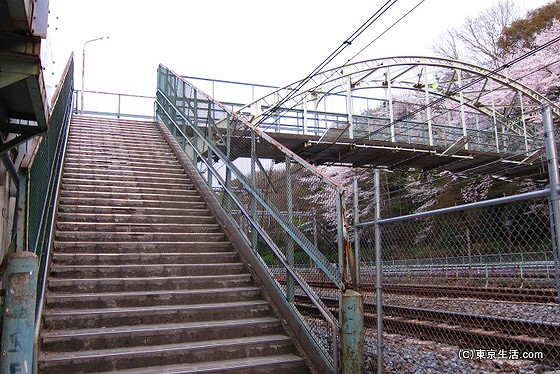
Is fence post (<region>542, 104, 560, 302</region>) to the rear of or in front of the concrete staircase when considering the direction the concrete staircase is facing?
in front

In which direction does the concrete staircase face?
toward the camera

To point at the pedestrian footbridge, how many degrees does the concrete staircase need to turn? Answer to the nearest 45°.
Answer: approximately 135° to its left

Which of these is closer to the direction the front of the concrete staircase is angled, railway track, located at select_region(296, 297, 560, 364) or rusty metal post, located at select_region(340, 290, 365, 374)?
the rusty metal post

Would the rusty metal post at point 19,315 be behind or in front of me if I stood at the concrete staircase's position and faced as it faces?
in front

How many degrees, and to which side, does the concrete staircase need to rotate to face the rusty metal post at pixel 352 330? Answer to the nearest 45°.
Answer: approximately 45° to its left

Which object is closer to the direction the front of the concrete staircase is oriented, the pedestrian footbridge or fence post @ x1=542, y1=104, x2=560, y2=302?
the fence post
